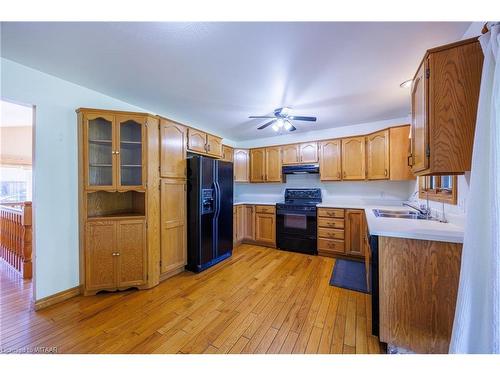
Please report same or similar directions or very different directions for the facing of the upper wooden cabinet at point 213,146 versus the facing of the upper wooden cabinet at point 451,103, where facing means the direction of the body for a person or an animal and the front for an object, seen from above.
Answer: very different directions

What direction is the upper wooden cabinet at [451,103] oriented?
to the viewer's left

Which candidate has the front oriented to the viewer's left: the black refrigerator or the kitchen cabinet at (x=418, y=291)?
the kitchen cabinet

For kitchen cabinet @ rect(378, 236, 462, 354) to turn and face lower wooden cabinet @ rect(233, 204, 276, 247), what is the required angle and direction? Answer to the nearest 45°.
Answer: approximately 45° to its right

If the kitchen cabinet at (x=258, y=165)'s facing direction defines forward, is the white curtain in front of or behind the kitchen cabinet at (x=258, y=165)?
in front

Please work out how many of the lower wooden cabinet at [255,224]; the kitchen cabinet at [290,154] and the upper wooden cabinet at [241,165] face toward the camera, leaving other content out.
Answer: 3

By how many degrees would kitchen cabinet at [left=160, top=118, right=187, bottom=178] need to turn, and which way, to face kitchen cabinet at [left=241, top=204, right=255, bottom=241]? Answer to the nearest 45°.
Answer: approximately 90° to its left

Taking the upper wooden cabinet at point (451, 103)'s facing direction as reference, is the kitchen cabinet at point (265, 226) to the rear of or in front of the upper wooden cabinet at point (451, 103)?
in front

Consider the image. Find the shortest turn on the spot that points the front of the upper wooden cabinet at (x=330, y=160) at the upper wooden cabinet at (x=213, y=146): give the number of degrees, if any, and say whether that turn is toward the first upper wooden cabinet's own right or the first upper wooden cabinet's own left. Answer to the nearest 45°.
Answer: approximately 45° to the first upper wooden cabinet's own right

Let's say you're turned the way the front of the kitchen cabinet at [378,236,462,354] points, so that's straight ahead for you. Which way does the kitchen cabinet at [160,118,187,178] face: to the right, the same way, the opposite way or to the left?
the opposite way

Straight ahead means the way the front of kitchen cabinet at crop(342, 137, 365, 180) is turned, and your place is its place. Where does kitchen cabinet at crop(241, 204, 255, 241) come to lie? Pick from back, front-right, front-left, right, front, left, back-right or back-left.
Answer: right
